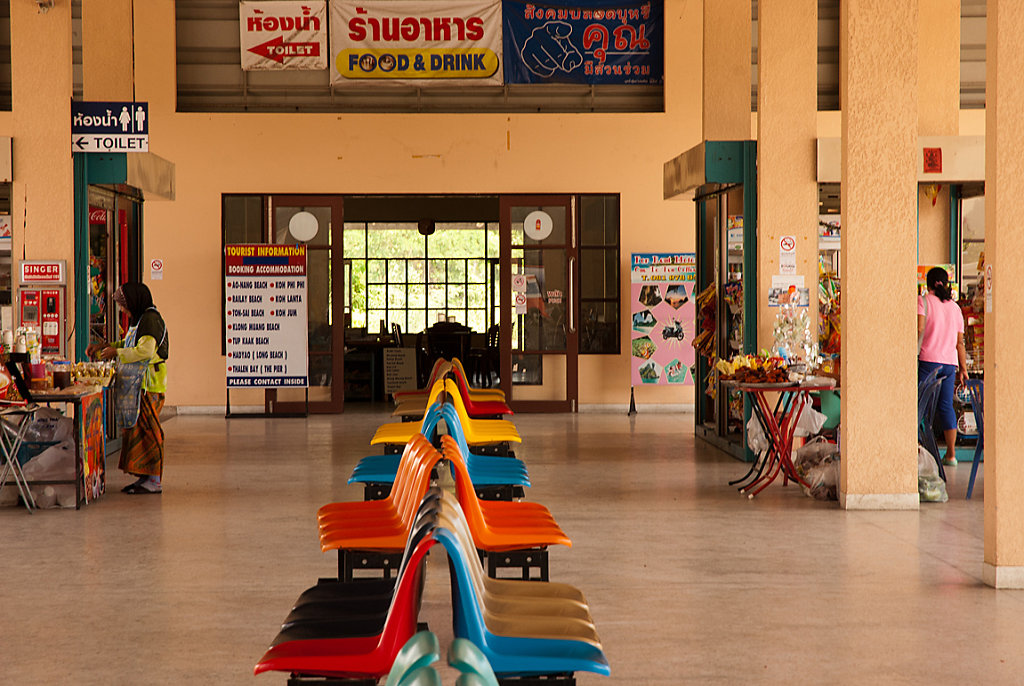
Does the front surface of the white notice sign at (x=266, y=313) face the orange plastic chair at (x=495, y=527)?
yes

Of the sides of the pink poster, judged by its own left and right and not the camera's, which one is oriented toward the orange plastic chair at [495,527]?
front

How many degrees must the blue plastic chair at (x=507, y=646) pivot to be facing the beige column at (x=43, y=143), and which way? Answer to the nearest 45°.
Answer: approximately 135° to its left

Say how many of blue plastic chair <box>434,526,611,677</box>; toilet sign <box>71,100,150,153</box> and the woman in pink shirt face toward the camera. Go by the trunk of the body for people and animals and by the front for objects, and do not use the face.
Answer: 1

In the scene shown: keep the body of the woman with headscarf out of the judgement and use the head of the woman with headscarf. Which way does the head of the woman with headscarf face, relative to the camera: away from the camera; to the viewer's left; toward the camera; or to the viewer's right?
to the viewer's left

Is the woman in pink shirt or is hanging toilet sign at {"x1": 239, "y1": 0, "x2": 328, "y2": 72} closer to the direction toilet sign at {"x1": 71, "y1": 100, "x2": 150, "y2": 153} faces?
the woman in pink shirt

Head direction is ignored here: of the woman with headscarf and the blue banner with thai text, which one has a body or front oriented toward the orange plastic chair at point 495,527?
the blue banner with thai text

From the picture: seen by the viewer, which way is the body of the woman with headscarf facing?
to the viewer's left

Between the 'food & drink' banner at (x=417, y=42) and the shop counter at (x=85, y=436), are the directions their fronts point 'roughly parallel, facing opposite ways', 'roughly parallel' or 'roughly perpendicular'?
roughly perpendicular

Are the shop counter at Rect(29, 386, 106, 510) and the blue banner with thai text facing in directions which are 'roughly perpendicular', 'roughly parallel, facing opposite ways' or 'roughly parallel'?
roughly perpendicular

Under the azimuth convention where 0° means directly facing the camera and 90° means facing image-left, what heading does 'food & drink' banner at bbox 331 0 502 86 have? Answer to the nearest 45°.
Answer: approximately 0°

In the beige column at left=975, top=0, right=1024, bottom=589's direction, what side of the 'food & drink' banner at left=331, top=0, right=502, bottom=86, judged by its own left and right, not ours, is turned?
front
